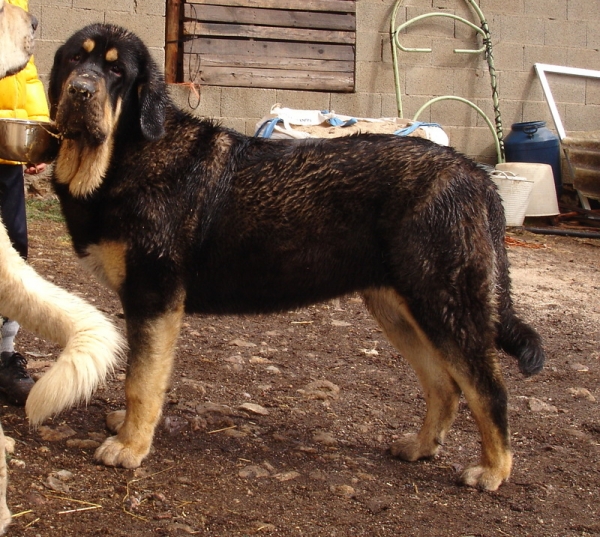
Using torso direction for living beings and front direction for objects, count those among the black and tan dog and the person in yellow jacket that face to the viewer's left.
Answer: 1

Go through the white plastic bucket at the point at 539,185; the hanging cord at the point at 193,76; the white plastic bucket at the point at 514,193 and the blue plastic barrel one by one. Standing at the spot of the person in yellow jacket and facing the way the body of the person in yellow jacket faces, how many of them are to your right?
0

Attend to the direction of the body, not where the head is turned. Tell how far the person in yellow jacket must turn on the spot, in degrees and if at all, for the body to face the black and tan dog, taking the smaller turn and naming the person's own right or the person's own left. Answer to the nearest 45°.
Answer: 0° — they already face it

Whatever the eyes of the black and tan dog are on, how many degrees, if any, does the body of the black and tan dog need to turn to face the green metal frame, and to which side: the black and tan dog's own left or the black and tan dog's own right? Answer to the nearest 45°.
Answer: approximately 90° to the black and tan dog's own right

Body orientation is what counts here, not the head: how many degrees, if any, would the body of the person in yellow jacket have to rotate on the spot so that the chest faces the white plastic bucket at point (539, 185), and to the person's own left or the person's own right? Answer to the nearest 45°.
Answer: approximately 90° to the person's own left

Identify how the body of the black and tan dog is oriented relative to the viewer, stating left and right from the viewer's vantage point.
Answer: facing to the left of the viewer

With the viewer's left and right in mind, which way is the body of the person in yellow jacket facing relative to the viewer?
facing the viewer and to the right of the viewer

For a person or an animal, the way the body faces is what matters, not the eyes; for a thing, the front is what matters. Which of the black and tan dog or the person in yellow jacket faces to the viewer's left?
the black and tan dog

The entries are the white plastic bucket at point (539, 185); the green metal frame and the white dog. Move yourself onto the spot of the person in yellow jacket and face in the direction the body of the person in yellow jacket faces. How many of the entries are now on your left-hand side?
2

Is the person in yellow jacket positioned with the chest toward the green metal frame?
no

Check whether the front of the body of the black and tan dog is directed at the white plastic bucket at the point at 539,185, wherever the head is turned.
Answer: no
